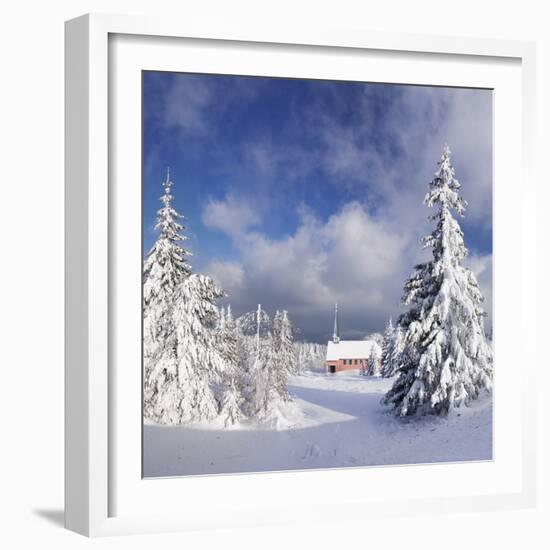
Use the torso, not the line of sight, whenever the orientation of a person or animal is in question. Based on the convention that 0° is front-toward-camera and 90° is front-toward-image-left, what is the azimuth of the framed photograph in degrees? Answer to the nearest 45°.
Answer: approximately 315°
